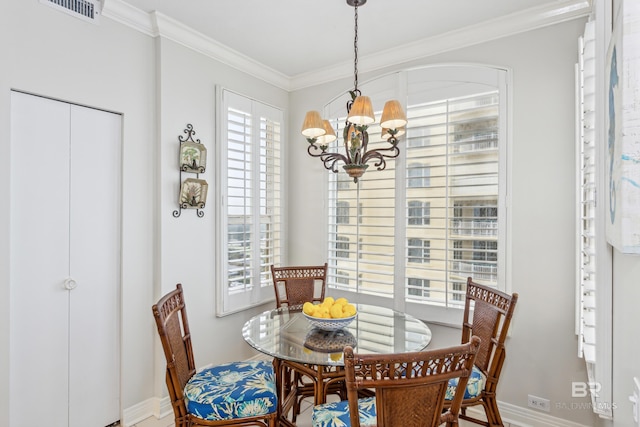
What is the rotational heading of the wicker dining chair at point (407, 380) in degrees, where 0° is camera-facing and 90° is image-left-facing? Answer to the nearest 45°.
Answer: approximately 135°

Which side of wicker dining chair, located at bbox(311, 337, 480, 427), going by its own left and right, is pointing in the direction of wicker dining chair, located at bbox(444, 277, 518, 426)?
right

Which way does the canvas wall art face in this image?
to the viewer's left

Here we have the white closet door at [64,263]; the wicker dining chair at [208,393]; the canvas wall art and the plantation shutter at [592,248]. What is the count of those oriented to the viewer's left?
2

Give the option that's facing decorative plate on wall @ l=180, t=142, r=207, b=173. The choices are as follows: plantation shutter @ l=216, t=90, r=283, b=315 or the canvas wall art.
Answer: the canvas wall art

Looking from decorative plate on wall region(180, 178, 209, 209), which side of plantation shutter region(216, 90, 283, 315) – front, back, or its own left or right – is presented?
right

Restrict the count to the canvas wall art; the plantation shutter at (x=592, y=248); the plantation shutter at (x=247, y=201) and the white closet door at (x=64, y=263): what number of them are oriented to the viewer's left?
2

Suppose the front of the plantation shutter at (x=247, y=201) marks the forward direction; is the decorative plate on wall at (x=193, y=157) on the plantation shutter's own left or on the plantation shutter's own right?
on the plantation shutter's own right

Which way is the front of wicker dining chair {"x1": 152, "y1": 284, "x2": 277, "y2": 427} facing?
to the viewer's right
